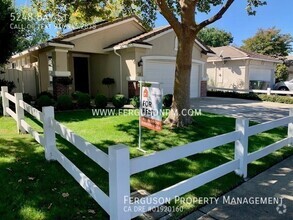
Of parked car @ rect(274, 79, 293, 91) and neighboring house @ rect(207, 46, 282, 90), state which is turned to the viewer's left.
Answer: the parked car

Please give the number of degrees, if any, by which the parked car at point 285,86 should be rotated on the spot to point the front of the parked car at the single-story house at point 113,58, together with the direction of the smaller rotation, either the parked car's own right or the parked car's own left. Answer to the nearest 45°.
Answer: approximately 45° to the parked car's own left

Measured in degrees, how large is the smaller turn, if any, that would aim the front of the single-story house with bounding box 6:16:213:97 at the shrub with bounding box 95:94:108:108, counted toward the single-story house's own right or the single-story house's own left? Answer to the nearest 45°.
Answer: approximately 45° to the single-story house's own right

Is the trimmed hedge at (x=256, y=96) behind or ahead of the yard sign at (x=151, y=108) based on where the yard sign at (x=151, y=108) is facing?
behind

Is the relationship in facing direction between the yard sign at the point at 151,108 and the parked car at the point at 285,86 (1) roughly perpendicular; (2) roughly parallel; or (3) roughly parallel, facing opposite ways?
roughly perpendicular

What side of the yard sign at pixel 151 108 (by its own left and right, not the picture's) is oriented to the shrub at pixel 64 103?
right

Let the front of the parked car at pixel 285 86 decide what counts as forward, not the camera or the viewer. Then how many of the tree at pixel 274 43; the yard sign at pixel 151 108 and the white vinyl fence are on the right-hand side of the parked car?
1

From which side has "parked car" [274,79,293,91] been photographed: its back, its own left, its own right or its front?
left

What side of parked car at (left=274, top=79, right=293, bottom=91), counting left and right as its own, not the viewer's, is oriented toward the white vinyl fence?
left

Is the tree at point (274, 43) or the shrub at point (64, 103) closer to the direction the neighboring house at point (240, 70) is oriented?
the shrub
